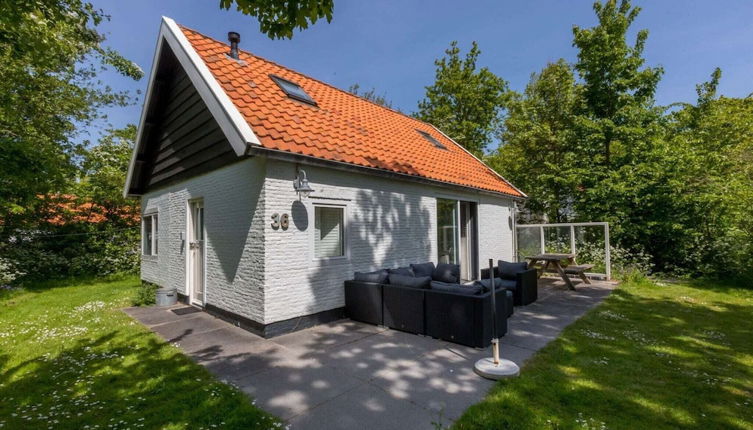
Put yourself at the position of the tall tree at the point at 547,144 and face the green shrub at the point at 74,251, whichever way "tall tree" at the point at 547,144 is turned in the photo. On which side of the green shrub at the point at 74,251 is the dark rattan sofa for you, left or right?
left

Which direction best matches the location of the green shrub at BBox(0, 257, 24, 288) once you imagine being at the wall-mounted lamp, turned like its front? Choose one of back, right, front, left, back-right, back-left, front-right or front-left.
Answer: back

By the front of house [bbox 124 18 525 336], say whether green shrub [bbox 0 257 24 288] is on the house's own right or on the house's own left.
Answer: on the house's own right

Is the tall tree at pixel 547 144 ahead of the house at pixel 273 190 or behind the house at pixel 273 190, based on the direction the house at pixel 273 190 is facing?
behind

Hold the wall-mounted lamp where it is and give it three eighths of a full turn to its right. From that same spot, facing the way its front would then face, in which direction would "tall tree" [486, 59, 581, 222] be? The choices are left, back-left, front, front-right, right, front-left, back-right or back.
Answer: back-right

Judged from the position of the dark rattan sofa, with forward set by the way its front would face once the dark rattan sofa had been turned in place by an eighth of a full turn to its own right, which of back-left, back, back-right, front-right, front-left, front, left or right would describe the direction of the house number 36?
back

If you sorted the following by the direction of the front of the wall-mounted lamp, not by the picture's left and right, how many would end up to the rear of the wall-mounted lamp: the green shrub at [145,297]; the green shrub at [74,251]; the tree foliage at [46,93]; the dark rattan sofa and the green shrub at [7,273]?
4

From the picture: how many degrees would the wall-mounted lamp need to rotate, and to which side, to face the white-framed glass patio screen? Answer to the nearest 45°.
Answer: approximately 90° to its left
